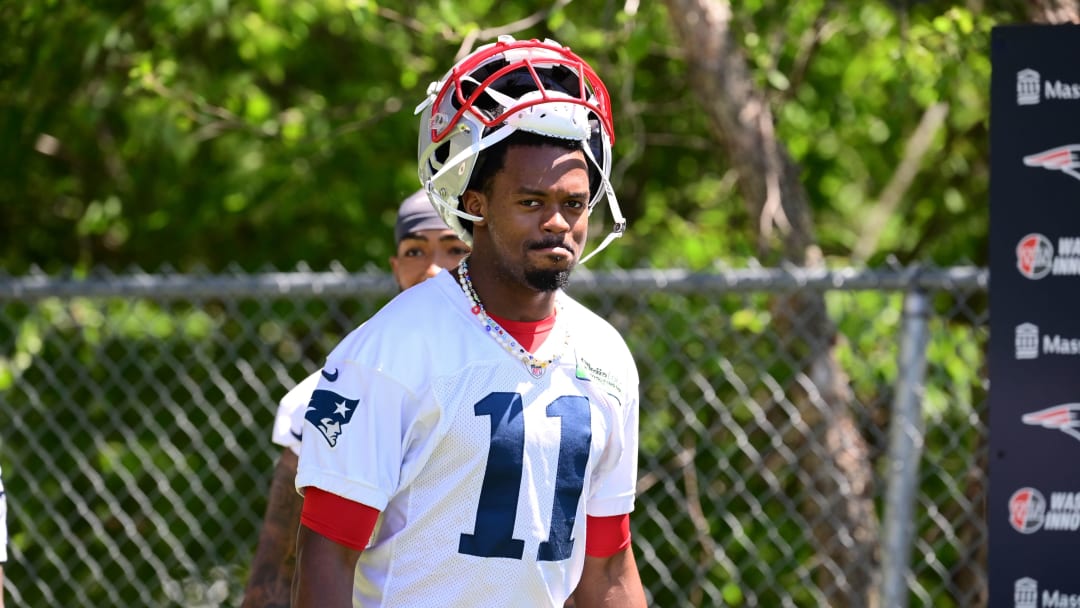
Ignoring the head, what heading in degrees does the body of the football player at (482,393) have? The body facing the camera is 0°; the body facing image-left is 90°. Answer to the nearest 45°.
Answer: approximately 315°

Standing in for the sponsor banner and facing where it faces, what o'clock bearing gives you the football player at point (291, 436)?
The football player is roughly at 2 o'clock from the sponsor banner.

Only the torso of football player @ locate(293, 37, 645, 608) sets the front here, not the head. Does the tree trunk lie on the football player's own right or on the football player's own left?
on the football player's own left

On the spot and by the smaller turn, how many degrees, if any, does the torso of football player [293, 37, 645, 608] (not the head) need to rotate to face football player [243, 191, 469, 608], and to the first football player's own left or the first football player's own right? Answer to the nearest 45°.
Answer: approximately 180°

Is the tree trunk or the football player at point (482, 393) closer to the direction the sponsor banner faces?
the football player

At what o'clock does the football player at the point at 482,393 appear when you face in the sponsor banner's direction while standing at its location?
The football player is roughly at 1 o'clock from the sponsor banner.
